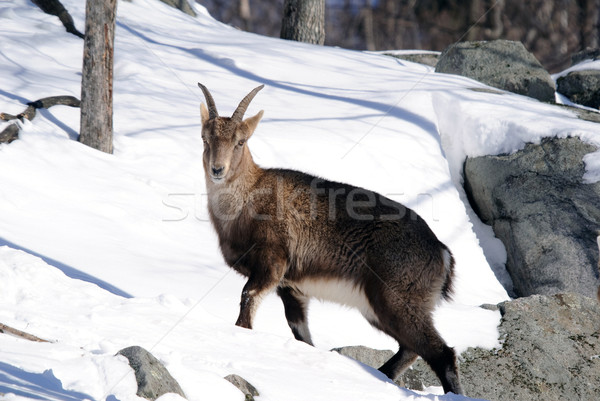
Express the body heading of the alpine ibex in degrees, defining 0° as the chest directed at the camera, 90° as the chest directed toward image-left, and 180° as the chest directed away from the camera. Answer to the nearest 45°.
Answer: approximately 90°

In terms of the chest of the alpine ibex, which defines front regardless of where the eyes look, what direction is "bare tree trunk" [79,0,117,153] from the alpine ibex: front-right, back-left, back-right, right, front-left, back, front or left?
front-right

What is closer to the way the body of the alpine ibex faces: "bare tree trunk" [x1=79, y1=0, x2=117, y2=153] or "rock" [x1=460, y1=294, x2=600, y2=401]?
the bare tree trunk

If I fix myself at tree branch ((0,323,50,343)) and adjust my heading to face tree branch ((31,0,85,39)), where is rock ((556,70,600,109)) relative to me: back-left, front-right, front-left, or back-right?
front-right

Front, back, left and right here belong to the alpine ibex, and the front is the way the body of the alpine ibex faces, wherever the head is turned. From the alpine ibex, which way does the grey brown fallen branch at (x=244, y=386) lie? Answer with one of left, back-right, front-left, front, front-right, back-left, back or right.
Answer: left

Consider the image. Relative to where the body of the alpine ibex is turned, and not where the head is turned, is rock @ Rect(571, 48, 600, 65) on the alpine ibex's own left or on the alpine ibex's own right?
on the alpine ibex's own right

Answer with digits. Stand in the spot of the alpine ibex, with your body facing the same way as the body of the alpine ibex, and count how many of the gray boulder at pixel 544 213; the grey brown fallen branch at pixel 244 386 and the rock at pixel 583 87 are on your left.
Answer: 1

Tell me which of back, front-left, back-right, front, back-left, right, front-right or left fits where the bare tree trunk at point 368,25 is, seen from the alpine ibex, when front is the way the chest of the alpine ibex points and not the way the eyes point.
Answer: right

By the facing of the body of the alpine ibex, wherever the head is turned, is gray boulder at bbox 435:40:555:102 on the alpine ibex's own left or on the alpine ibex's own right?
on the alpine ibex's own right

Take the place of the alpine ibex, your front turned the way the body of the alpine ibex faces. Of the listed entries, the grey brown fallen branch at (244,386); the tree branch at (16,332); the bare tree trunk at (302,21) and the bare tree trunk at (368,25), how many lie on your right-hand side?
2

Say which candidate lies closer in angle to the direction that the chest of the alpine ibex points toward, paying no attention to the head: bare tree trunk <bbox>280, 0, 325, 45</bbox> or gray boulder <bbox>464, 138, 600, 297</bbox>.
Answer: the bare tree trunk

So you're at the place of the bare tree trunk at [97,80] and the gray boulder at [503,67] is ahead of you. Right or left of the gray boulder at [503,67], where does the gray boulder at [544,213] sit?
right

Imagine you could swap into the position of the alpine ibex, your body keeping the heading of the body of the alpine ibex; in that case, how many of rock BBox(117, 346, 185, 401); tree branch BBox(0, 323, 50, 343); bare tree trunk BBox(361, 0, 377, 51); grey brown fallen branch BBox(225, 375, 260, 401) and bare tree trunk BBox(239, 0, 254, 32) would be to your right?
2

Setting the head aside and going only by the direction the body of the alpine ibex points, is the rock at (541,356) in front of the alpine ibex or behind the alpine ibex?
behind

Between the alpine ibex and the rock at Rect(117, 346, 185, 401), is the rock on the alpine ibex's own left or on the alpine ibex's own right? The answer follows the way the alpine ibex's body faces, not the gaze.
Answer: on the alpine ibex's own left

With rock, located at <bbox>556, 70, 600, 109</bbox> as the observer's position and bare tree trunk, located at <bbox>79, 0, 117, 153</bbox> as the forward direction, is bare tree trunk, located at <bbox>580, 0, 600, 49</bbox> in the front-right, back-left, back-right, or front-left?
back-right
